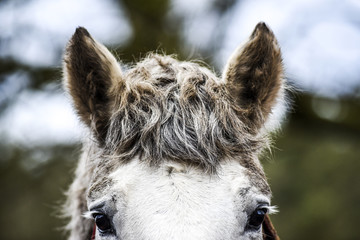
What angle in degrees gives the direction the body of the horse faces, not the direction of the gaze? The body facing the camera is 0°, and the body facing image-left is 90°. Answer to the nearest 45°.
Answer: approximately 0°
